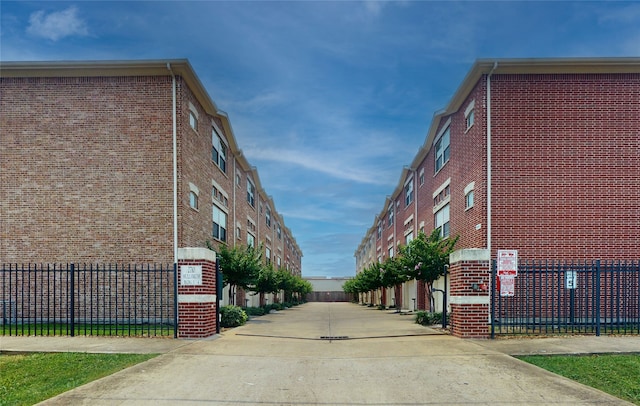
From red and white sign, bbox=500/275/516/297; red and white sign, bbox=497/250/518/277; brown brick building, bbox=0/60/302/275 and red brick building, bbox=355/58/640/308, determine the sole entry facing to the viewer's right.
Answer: brown brick building, bbox=0/60/302/275

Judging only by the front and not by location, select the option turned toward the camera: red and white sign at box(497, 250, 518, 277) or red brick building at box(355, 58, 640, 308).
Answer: the red and white sign

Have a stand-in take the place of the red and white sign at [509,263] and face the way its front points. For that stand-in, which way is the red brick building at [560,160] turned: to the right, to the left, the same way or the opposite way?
to the right

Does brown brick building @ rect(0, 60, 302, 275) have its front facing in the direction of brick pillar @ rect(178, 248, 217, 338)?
no

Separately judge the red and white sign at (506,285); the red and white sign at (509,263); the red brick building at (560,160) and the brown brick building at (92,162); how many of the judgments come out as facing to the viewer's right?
1

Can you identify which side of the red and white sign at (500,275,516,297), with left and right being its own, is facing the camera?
front

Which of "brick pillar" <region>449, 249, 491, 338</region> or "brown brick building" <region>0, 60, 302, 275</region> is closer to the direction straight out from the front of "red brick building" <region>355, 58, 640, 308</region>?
the brown brick building

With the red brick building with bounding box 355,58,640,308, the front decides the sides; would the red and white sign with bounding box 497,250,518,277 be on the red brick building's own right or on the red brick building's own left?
on the red brick building's own left

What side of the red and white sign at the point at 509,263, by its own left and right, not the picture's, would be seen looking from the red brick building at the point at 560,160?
back

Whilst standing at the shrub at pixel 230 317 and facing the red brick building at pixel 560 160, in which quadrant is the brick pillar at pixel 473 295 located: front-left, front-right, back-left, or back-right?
front-right

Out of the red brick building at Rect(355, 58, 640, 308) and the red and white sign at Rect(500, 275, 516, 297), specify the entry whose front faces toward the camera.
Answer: the red and white sign

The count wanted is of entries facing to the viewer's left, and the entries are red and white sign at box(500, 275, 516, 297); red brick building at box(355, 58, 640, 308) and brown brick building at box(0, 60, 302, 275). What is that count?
1

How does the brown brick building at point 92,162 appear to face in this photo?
to the viewer's right
